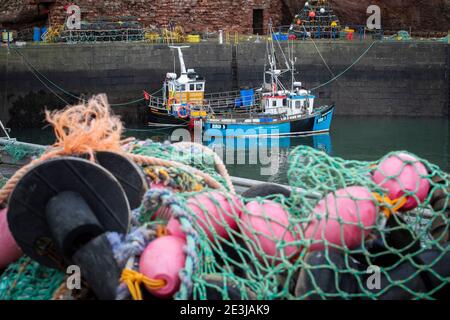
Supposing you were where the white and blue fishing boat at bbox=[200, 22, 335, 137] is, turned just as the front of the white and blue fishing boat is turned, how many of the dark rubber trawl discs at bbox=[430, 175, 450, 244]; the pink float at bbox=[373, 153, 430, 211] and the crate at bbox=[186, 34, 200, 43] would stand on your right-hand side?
2

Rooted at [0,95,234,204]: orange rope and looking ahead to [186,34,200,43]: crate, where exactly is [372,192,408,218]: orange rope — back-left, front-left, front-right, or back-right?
back-right

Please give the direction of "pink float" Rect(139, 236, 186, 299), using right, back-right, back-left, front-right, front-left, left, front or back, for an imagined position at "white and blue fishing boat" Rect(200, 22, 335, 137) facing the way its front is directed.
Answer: right

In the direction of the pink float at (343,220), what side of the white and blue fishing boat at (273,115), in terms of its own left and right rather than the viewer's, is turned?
right

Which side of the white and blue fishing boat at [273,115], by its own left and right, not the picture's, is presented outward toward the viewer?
right

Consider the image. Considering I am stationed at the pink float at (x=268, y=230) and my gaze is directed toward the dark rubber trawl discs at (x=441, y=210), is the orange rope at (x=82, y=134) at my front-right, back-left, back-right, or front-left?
back-left

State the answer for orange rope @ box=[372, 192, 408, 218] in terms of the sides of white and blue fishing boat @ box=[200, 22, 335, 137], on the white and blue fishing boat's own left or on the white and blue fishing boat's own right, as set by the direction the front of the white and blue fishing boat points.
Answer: on the white and blue fishing boat's own right

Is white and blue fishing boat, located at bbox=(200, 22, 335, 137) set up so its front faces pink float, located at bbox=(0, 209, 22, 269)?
no

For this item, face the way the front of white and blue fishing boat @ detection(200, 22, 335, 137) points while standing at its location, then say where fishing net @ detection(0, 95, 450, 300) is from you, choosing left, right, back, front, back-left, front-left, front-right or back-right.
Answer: right

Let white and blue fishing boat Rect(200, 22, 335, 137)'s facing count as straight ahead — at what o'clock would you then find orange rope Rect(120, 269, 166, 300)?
The orange rope is roughly at 3 o'clock from the white and blue fishing boat.

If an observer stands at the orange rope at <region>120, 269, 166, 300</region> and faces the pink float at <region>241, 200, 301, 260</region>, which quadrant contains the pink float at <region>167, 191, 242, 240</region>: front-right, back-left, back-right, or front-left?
front-left

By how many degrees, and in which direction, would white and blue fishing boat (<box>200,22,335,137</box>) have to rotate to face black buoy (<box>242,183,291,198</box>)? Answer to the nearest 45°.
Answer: approximately 90° to its right

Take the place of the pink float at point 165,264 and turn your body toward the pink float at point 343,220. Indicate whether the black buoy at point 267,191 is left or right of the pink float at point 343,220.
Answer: left

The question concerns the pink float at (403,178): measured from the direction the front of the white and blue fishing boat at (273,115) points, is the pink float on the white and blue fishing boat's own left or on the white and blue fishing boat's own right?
on the white and blue fishing boat's own right

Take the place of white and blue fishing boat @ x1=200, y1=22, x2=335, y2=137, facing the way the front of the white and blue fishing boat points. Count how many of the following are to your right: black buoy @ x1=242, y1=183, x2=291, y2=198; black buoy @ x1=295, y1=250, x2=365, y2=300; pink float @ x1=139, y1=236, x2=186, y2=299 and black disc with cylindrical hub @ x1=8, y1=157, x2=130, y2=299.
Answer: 4

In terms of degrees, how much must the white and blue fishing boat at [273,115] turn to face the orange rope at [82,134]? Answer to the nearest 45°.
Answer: approximately 90° to its right

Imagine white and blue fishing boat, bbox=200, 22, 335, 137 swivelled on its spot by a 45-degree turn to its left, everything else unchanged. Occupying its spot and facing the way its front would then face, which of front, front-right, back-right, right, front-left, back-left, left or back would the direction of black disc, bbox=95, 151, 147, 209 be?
back-right

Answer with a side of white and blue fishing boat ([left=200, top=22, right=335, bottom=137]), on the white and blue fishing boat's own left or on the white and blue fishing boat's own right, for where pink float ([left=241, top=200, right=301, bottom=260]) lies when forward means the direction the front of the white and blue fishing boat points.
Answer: on the white and blue fishing boat's own right

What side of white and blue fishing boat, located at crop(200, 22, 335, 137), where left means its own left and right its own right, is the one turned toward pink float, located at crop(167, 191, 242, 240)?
right

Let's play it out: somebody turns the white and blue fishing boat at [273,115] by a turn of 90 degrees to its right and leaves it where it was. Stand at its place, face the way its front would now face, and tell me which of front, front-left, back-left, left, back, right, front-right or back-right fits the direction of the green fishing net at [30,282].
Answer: front

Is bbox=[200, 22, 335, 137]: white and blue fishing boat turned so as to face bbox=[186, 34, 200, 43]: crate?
no

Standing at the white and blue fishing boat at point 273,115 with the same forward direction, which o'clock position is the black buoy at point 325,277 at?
The black buoy is roughly at 3 o'clock from the white and blue fishing boat.

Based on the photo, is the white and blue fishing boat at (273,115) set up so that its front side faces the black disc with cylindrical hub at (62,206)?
no
